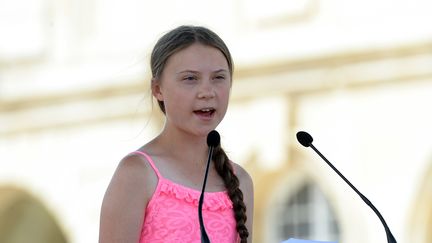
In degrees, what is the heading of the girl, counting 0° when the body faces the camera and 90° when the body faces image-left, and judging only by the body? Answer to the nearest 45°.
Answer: approximately 315°

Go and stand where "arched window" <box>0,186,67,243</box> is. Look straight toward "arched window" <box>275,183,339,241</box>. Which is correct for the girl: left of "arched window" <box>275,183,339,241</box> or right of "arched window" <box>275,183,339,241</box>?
right

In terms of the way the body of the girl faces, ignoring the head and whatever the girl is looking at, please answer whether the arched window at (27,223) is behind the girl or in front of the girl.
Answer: behind

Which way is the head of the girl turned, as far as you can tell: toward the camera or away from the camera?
toward the camera

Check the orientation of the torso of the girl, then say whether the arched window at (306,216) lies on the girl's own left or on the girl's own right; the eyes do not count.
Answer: on the girl's own left
